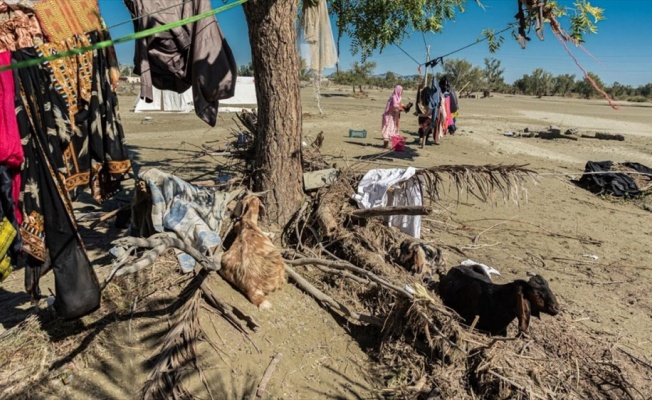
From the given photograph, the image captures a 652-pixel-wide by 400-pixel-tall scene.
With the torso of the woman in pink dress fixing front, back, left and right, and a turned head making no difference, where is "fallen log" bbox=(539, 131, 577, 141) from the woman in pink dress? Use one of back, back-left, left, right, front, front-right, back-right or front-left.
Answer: front-left

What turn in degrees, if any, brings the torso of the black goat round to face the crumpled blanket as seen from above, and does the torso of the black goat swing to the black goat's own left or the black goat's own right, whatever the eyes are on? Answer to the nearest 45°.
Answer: approximately 180°

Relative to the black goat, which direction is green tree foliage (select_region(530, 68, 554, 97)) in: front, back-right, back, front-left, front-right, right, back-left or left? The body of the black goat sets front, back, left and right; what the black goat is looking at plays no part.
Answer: left

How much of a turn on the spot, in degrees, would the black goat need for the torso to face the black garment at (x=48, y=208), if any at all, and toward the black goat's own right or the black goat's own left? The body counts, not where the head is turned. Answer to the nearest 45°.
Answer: approximately 135° to the black goat's own right

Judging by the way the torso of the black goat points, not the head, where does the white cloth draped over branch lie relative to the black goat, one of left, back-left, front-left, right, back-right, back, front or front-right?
back-left

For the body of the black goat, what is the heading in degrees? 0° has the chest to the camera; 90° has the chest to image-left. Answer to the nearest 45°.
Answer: approximately 270°

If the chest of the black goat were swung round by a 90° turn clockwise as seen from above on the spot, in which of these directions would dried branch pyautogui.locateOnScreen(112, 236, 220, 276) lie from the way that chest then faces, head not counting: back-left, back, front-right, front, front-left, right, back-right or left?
front-right
